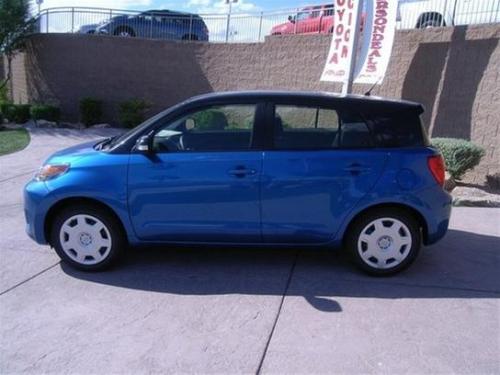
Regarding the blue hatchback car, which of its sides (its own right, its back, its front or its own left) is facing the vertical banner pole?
right

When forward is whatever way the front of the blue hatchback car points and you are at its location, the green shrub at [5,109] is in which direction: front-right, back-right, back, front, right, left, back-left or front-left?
front-right

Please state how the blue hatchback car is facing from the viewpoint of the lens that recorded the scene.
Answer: facing to the left of the viewer

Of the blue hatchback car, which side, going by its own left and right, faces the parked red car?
right

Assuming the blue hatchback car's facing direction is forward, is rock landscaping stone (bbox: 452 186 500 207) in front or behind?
behind

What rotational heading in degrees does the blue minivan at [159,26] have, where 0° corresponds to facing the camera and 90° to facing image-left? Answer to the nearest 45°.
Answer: approximately 90°

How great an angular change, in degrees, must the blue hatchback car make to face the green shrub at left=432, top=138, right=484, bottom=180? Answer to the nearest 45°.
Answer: approximately 135° to its right

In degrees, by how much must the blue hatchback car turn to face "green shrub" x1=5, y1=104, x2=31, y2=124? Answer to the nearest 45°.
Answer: approximately 45° to its right

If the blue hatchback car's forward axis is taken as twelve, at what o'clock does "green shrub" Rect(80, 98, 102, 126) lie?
The green shrub is roughly at 2 o'clock from the blue hatchback car.

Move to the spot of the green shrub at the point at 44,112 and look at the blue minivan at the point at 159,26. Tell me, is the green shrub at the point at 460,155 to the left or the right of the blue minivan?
right
